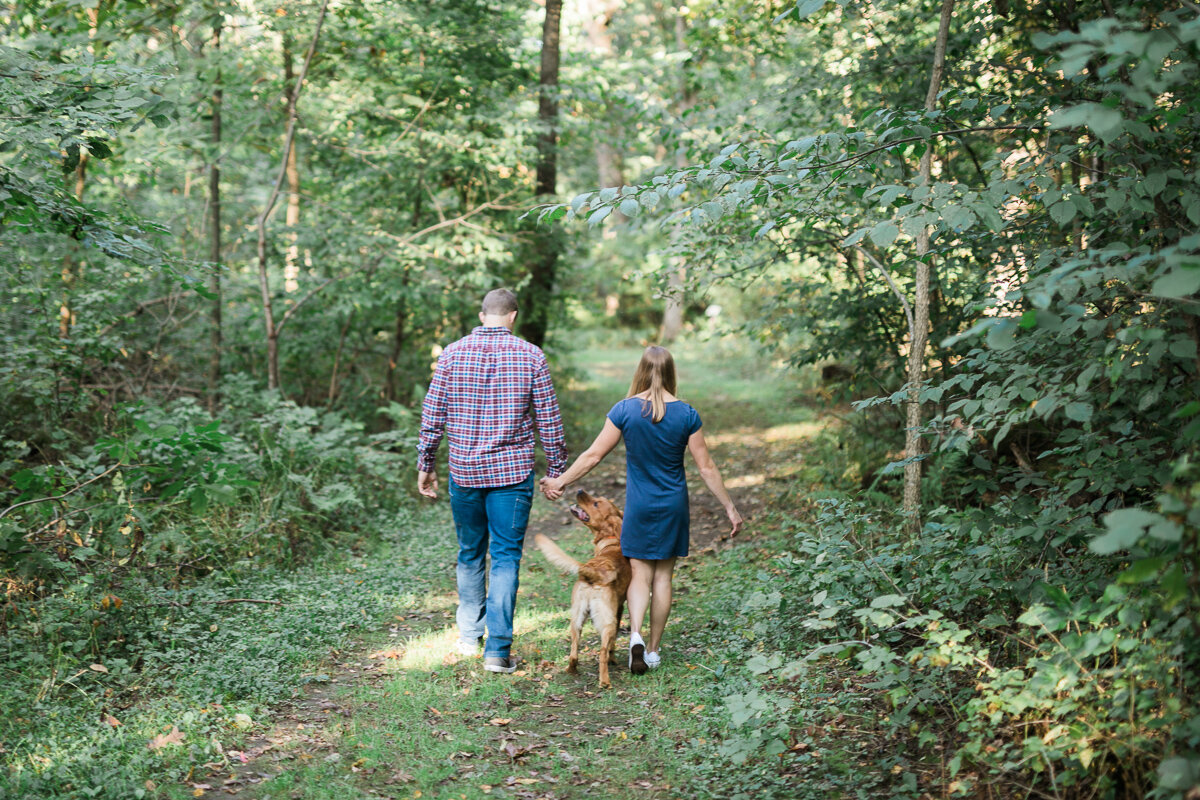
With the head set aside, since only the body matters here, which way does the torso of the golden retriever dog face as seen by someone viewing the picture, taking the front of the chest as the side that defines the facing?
away from the camera

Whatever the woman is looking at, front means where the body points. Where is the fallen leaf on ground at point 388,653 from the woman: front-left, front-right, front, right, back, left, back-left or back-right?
left

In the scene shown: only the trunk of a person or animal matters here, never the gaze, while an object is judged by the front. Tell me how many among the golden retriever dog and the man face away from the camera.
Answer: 2

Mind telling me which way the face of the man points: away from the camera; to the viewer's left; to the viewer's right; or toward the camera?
away from the camera

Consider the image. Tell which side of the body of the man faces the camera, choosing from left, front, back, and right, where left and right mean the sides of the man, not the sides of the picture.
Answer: back

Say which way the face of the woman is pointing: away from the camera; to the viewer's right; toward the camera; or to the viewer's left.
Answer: away from the camera

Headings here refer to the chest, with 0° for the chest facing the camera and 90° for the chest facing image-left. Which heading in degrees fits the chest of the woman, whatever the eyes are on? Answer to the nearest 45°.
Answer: approximately 180°

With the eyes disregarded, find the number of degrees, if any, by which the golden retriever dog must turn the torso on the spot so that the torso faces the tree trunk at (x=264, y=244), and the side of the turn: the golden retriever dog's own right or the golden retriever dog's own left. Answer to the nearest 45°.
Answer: approximately 45° to the golden retriever dog's own left

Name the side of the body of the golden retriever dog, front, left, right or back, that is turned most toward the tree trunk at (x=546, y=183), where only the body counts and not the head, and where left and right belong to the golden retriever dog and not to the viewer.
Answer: front

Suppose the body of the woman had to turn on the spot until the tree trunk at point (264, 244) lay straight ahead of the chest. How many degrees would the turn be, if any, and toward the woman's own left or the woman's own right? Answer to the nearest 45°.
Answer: approximately 45° to the woman's own left

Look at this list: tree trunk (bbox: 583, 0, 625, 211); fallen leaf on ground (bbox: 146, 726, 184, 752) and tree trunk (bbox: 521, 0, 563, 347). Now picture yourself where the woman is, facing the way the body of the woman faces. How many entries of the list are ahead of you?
2
